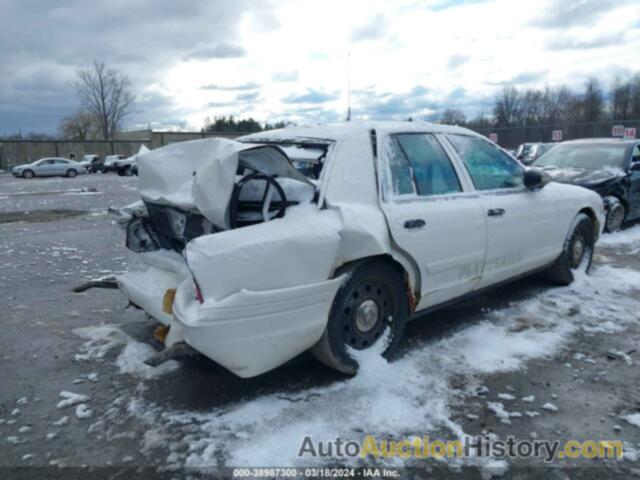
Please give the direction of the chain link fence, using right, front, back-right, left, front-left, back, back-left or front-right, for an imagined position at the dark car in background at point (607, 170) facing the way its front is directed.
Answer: back-right

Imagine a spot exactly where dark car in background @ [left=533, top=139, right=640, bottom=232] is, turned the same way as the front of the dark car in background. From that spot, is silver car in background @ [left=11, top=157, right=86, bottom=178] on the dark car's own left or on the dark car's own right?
on the dark car's own right

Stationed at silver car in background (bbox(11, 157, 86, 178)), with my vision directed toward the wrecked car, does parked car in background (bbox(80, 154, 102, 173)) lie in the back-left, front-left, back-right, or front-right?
back-left

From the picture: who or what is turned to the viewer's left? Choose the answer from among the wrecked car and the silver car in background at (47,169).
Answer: the silver car in background

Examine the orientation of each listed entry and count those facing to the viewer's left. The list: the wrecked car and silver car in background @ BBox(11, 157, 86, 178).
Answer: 1

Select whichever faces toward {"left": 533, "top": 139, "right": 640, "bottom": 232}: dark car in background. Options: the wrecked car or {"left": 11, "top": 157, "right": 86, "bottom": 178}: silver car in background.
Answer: the wrecked car

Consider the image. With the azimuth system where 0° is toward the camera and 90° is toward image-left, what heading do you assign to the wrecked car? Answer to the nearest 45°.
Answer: approximately 225°

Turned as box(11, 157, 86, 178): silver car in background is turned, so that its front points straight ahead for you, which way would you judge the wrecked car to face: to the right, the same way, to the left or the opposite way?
the opposite way

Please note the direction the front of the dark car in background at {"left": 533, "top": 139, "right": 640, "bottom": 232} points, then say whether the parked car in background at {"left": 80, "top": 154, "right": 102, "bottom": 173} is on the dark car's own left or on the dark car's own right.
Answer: on the dark car's own right

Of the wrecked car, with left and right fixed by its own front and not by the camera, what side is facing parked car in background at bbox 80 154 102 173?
left

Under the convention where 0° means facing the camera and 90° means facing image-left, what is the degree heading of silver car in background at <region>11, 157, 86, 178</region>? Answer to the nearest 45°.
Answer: approximately 90°

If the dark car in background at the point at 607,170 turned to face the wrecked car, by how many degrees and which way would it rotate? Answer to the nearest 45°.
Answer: approximately 45° to its left
